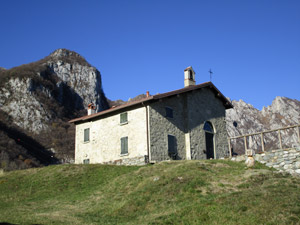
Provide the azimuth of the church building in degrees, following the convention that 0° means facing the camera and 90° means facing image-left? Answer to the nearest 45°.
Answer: approximately 315°
